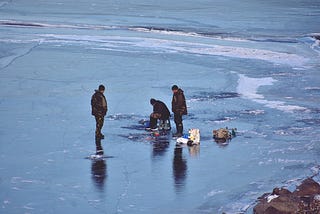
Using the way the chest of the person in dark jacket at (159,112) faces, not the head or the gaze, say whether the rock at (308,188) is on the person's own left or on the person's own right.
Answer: on the person's own left

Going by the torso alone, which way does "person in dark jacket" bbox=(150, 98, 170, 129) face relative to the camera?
to the viewer's left
